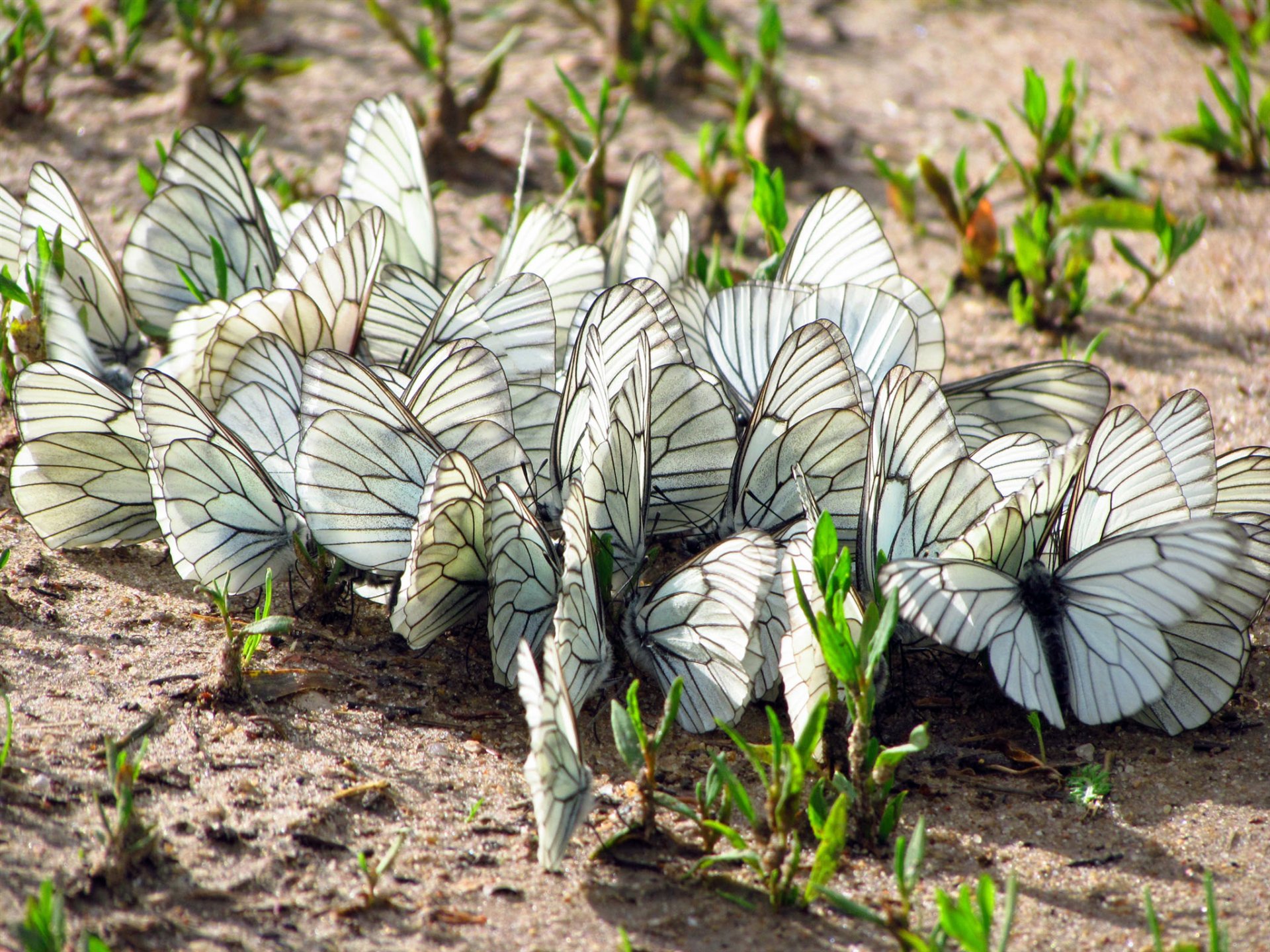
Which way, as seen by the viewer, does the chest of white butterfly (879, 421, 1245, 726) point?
away from the camera

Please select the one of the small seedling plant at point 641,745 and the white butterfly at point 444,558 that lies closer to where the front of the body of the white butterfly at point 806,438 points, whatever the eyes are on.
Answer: the white butterfly

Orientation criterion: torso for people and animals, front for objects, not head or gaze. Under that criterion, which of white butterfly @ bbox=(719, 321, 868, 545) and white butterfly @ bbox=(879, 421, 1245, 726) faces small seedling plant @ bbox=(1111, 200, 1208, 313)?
white butterfly @ bbox=(879, 421, 1245, 726)

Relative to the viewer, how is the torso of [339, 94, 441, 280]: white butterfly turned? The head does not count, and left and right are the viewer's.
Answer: facing to the right of the viewer

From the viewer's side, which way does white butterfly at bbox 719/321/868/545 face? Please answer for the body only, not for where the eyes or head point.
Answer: to the viewer's left
